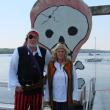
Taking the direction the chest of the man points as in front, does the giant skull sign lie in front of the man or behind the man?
behind

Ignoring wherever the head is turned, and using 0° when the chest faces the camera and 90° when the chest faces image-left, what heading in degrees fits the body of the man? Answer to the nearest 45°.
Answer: approximately 0°

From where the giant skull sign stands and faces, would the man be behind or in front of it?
in front

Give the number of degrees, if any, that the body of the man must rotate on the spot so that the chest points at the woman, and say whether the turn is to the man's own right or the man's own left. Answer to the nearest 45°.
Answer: approximately 90° to the man's own left

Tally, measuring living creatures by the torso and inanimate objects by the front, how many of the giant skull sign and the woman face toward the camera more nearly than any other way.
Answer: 2
